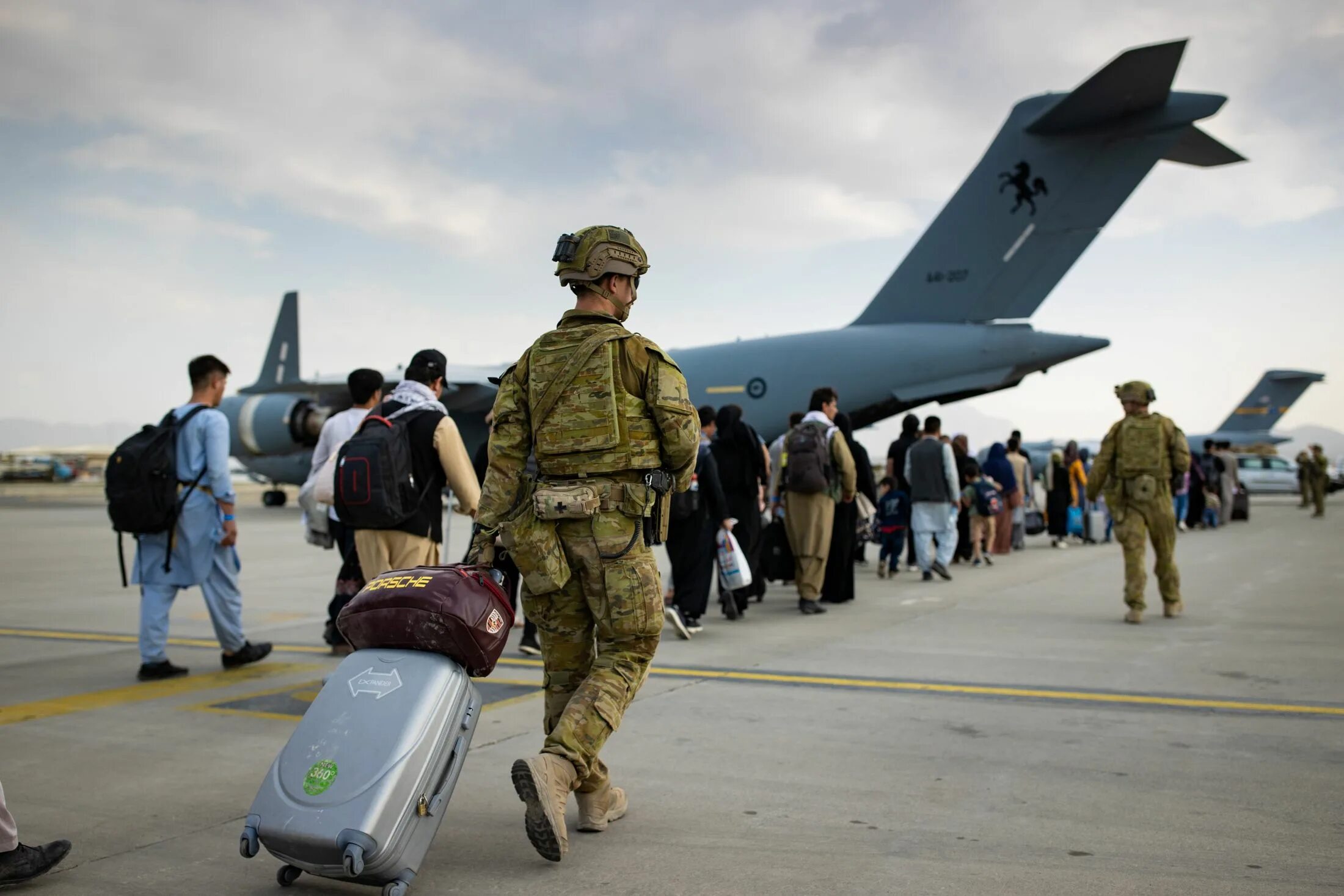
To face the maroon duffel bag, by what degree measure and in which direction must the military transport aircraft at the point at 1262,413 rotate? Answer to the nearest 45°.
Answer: approximately 90° to its left

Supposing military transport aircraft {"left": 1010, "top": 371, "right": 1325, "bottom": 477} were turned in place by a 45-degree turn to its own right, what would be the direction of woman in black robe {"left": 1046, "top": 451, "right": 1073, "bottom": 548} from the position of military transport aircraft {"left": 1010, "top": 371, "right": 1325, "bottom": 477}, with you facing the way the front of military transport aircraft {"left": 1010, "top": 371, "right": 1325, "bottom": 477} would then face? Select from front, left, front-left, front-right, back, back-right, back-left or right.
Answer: back-left

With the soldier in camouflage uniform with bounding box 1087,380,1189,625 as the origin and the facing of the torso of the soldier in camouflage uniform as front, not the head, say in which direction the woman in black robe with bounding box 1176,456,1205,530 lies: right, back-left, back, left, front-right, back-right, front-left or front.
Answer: front

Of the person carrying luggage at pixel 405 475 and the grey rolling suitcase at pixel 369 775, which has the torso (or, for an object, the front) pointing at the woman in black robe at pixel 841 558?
the person carrying luggage

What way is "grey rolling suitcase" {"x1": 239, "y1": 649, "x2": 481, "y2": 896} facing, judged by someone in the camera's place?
facing the viewer and to the left of the viewer

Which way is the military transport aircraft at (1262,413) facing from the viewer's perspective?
to the viewer's left

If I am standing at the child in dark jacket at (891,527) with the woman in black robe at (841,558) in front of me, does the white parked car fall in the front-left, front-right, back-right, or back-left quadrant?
back-left

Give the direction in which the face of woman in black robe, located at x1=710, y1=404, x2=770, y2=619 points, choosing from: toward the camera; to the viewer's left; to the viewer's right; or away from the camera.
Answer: away from the camera

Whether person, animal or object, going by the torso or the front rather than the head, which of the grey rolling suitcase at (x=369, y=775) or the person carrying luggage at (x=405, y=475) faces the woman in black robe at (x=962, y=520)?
the person carrying luggage

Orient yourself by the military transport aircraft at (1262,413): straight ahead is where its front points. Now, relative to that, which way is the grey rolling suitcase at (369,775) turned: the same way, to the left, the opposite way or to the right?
to the left

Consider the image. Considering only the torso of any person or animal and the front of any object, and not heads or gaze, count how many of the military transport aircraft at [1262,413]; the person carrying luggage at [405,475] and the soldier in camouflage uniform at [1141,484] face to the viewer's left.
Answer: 1

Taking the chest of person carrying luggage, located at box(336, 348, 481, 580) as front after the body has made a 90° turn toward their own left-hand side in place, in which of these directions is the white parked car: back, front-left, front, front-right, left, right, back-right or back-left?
right

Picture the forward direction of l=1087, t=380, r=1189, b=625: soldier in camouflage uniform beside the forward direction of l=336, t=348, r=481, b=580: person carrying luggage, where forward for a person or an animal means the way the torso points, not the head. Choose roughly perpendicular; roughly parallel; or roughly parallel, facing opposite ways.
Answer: roughly parallel

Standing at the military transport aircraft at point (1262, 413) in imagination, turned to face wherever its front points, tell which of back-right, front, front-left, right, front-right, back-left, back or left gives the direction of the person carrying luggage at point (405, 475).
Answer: left

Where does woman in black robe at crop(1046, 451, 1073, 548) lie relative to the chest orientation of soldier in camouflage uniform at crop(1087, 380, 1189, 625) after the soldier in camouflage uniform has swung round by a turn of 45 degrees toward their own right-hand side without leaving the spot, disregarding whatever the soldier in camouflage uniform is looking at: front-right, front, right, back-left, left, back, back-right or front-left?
front-left

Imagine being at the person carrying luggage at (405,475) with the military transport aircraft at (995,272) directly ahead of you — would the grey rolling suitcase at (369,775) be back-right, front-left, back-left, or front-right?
back-right

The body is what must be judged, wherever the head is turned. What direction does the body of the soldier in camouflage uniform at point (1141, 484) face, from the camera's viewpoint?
away from the camera

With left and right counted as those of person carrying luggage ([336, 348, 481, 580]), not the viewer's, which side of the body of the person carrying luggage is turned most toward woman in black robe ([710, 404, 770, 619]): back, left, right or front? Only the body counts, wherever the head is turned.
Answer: front

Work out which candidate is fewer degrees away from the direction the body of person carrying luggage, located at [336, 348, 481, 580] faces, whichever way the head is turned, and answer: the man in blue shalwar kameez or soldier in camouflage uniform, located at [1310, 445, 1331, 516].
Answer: the soldier in camouflage uniform

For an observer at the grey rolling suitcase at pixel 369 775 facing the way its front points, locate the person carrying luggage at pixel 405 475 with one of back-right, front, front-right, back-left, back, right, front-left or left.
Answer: back-right

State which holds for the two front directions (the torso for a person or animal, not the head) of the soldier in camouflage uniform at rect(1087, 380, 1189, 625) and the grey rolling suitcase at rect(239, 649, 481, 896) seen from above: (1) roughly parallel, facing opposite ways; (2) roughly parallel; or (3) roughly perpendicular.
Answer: roughly parallel, facing opposite ways
